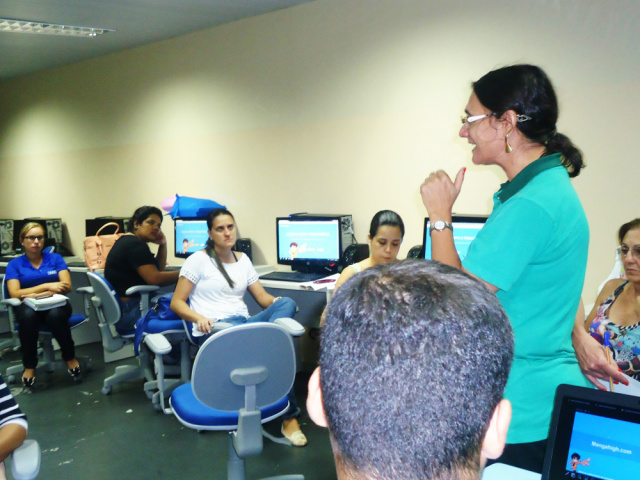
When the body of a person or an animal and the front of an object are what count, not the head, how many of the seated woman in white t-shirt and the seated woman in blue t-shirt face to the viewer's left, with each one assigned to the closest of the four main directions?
0

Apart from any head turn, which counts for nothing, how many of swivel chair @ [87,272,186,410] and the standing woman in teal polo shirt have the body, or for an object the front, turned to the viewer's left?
1

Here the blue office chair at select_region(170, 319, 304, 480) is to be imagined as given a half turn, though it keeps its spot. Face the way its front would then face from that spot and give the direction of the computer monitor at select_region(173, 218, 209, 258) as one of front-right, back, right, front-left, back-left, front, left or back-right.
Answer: back-left

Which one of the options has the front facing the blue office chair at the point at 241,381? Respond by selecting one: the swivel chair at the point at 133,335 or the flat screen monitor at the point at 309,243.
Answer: the flat screen monitor

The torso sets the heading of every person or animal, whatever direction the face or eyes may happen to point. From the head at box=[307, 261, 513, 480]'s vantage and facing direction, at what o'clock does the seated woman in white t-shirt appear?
The seated woman in white t-shirt is roughly at 11 o'clock from the head.

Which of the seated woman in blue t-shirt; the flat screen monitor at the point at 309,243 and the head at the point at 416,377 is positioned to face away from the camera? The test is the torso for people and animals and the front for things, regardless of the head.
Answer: the head

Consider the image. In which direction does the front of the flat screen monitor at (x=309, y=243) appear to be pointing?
toward the camera

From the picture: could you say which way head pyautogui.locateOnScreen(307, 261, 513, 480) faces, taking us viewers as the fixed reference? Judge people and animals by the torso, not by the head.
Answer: facing away from the viewer

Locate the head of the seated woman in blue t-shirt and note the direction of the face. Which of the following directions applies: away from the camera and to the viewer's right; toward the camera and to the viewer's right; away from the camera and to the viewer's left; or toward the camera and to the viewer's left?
toward the camera and to the viewer's right

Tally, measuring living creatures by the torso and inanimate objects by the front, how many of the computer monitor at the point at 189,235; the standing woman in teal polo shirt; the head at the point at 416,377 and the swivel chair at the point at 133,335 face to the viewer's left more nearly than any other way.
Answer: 1

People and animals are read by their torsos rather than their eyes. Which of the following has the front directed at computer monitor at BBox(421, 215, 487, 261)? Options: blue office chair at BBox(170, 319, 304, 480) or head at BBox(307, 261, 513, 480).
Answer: the head

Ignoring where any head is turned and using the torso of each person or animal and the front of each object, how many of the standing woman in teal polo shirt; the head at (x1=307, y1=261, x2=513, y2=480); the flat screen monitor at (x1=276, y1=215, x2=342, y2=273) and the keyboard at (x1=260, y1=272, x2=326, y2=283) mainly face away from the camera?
1

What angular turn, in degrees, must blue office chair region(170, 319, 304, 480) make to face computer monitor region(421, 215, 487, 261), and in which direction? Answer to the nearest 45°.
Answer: approximately 90° to its right

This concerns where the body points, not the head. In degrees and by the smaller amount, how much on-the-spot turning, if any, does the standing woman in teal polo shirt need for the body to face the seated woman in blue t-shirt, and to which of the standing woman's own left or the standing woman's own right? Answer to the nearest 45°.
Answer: approximately 45° to the standing woman's own right

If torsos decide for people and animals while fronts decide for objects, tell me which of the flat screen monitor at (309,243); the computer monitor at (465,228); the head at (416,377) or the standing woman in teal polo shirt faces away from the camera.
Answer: the head

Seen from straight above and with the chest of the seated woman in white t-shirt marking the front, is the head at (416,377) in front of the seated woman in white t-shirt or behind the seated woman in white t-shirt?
in front

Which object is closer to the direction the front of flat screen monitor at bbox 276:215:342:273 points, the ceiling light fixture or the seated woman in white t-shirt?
the seated woman in white t-shirt

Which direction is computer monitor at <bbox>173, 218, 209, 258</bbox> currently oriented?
toward the camera

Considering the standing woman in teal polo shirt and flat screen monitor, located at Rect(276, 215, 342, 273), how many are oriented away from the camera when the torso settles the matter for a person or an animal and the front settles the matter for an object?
0

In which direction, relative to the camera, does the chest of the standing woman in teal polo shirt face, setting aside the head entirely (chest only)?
to the viewer's left
